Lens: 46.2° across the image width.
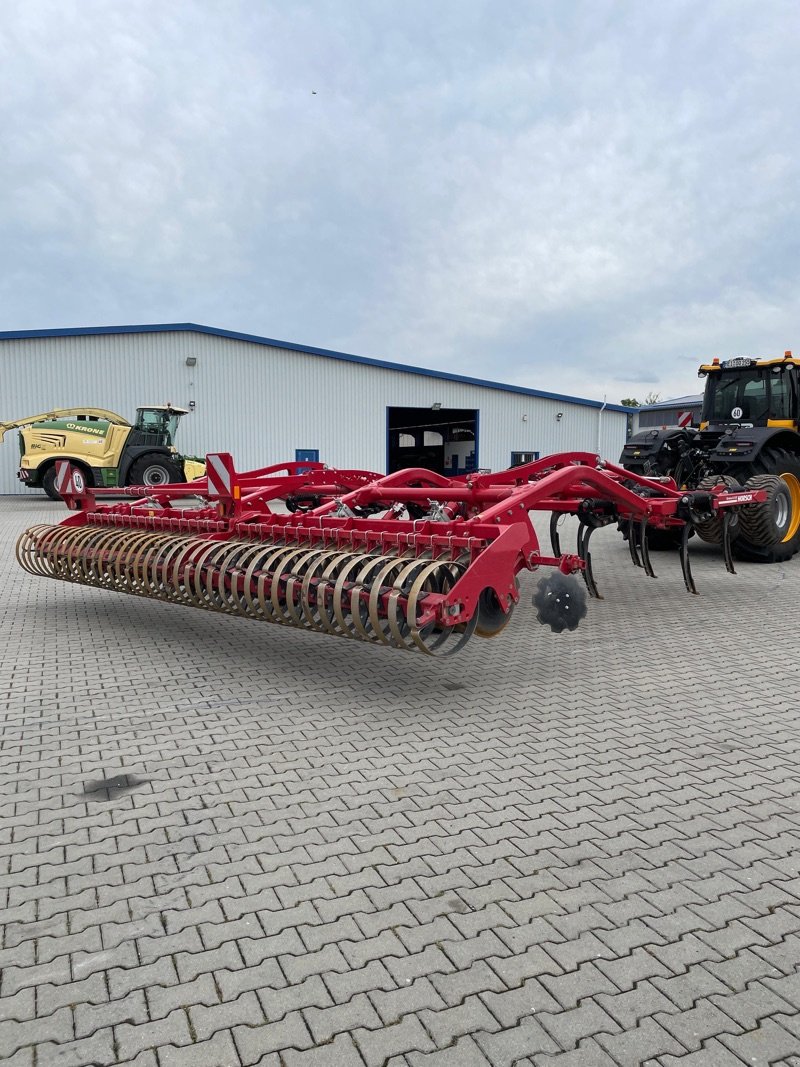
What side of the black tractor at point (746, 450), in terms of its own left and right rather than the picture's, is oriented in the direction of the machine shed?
left

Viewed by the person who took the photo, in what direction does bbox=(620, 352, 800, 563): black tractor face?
facing away from the viewer and to the right of the viewer

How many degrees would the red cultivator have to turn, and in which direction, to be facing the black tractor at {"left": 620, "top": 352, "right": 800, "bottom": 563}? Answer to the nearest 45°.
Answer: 0° — it already faces it

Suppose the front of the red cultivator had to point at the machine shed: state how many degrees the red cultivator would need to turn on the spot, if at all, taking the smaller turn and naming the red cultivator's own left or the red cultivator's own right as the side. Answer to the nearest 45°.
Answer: approximately 45° to the red cultivator's own left

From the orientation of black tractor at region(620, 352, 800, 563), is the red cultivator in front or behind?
behind

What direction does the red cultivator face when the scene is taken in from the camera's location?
facing away from the viewer and to the right of the viewer

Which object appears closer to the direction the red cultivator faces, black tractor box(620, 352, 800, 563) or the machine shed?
the black tractor
